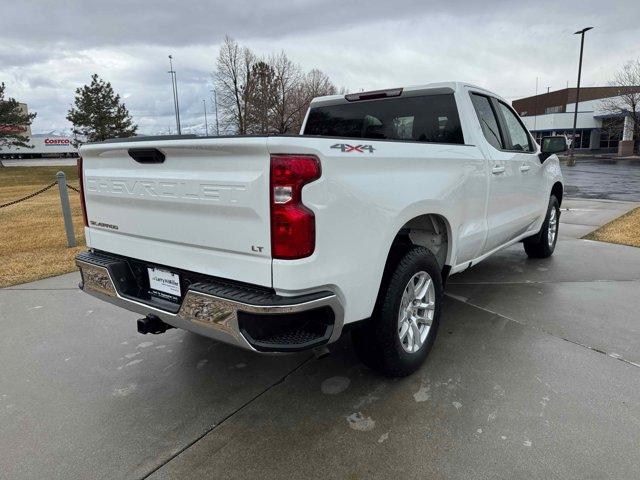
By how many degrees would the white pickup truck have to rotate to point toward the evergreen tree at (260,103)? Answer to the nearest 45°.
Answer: approximately 45° to its left

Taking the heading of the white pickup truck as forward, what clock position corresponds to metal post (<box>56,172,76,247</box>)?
The metal post is roughly at 9 o'clock from the white pickup truck.

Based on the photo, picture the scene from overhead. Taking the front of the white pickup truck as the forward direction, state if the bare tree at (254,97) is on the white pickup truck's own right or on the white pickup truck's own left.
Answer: on the white pickup truck's own left

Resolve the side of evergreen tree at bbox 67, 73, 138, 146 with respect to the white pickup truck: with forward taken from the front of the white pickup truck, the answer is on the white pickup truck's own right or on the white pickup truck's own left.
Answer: on the white pickup truck's own left

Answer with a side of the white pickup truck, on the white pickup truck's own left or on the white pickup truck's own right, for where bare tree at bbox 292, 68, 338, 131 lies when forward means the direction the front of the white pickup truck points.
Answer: on the white pickup truck's own left

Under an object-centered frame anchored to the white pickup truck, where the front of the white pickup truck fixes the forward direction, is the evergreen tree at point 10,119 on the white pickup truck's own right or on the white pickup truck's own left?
on the white pickup truck's own left

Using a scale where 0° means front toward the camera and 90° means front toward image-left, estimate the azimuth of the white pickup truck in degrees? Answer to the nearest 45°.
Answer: approximately 225°

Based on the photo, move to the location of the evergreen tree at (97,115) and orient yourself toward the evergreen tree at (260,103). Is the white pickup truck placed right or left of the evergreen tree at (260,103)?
right
